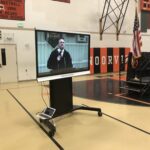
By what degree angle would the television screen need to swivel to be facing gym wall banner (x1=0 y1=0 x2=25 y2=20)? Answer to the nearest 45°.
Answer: approximately 135° to its left

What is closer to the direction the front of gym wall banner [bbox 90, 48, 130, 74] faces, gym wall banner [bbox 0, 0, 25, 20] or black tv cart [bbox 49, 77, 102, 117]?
the black tv cart

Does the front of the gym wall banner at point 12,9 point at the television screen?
yes

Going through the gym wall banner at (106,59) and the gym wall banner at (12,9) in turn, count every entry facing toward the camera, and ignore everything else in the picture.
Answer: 2

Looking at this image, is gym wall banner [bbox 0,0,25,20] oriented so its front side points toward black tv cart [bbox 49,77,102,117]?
yes

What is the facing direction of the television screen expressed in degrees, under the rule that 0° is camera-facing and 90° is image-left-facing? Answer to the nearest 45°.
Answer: approximately 315°
